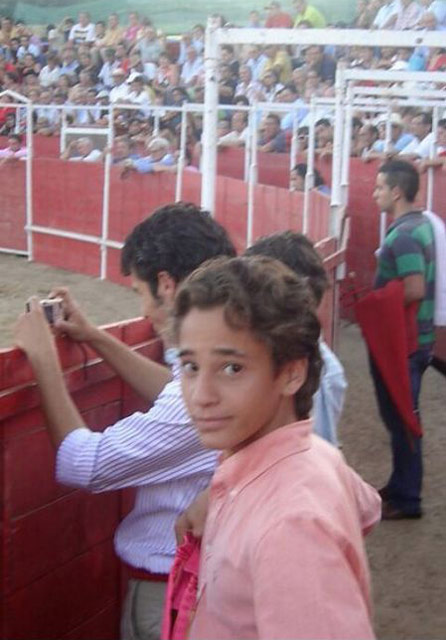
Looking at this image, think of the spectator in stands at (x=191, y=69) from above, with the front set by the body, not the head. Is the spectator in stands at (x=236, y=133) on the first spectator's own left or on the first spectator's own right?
on the first spectator's own left

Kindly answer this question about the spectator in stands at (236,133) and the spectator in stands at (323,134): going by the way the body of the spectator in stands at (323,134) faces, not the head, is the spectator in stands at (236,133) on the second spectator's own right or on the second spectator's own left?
on the second spectator's own right

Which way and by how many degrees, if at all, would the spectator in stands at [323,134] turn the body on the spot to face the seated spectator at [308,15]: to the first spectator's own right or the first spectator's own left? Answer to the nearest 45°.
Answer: approximately 135° to the first spectator's own right

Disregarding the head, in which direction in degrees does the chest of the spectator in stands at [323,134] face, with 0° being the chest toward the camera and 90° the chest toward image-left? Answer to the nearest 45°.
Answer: approximately 45°

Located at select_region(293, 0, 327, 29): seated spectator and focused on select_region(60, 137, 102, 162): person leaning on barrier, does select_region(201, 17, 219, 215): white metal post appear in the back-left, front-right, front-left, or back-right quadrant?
front-left

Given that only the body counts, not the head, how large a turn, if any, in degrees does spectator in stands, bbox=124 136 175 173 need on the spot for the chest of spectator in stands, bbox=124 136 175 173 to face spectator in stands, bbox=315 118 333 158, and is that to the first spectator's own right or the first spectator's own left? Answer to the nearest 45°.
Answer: approximately 135° to the first spectator's own left

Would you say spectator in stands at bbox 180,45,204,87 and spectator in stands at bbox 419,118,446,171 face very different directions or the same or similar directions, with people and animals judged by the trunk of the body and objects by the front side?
same or similar directions

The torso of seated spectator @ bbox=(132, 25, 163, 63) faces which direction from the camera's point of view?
toward the camera

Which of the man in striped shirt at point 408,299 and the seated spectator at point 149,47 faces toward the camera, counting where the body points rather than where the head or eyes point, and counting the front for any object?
the seated spectator

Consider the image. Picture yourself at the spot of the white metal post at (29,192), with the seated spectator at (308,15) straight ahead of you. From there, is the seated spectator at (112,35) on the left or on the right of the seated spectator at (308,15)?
left

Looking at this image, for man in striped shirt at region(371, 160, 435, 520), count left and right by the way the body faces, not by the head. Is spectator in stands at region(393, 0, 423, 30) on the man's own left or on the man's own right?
on the man's own right

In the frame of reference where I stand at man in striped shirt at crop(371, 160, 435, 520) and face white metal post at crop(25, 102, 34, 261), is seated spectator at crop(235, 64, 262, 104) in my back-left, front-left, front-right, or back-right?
front-right

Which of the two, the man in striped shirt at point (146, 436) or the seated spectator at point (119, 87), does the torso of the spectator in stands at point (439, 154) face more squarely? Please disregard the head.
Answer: the man in striped shirt

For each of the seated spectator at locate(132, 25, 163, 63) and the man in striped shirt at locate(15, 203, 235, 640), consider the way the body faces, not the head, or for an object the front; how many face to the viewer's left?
1

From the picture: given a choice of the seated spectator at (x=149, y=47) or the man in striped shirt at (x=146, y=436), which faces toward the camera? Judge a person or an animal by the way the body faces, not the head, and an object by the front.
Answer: the seated spectator

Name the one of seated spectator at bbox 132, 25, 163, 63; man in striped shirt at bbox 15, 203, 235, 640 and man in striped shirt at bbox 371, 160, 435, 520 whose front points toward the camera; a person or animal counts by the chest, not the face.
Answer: the seated spectator
